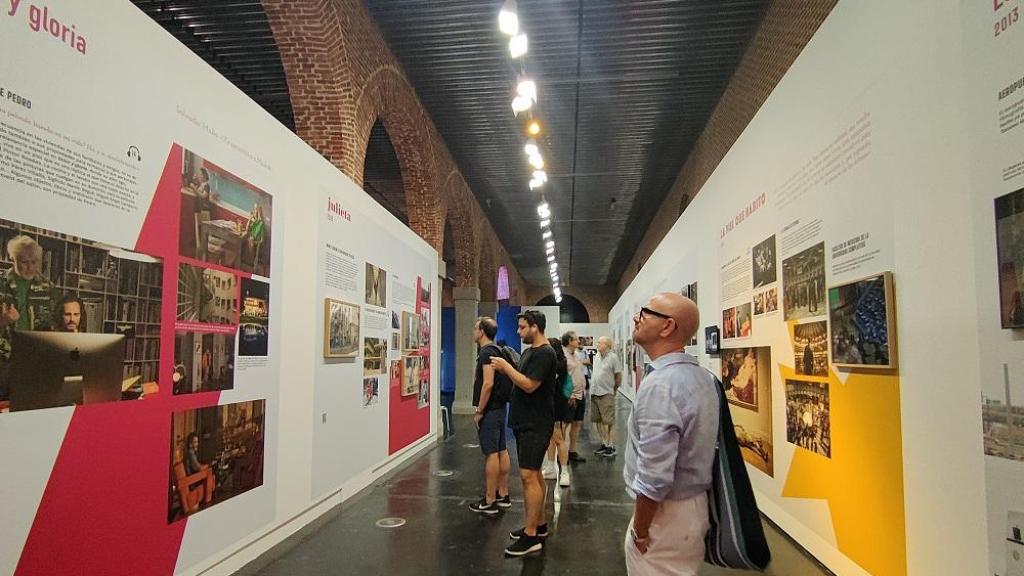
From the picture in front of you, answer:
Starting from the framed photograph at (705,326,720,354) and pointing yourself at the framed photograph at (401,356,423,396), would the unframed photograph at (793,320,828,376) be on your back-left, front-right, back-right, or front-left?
back-left

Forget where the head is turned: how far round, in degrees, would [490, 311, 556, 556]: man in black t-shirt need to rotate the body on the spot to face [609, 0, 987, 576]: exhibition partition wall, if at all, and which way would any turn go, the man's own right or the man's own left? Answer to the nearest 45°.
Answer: approximately 135° to the man's own left

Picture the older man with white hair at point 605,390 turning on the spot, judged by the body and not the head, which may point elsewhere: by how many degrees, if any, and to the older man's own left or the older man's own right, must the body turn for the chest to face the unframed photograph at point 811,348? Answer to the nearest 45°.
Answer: approximately 45° to the older man's own left

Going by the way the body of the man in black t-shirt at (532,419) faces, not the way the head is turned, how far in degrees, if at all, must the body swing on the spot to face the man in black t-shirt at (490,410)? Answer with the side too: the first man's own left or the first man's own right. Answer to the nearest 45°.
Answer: approximately 90° to the first man's own right

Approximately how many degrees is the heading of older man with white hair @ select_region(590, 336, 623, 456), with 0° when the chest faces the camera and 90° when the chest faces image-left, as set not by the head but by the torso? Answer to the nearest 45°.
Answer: approximately 45°

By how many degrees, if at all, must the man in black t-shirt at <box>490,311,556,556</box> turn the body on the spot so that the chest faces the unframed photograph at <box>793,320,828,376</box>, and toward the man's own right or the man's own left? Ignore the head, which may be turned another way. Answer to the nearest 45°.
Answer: approximately 180°

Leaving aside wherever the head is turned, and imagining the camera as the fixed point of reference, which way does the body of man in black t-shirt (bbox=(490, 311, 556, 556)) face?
to the viewer's left

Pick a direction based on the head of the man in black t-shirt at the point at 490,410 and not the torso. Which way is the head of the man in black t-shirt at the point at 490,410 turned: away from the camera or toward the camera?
away from the camera

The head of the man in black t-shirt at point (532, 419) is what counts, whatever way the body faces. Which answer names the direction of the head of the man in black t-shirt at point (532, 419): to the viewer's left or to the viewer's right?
to the viewer's left
